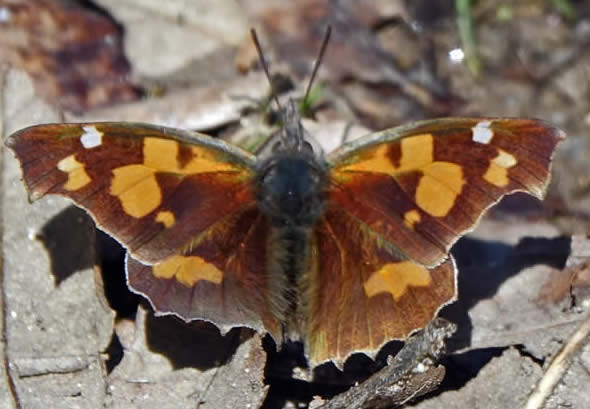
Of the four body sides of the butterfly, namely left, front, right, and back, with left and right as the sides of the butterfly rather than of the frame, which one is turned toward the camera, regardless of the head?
back

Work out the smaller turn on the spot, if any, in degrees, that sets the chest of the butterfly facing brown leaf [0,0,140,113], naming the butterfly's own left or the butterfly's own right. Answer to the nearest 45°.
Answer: approximately 45° to the butterfly's own left

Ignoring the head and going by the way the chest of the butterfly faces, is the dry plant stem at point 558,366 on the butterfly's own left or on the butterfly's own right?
on the butterfly's own right

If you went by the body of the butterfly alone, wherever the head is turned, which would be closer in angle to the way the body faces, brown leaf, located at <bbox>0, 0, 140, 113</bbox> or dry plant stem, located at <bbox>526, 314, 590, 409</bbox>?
the brown leaf
